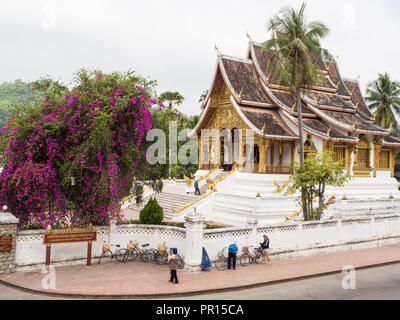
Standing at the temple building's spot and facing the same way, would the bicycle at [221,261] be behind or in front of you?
in front

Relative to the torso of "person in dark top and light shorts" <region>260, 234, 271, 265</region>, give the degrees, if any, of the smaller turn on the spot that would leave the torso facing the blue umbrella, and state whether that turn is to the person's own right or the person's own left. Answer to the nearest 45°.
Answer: approximately 45° to the person's own left

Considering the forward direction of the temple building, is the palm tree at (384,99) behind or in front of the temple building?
behind

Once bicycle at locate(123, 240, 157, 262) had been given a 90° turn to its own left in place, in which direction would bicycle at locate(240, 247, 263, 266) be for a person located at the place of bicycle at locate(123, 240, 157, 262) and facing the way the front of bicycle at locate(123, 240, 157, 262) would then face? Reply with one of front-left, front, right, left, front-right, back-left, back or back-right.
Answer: left

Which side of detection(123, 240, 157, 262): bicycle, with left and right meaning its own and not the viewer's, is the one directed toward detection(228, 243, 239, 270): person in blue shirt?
back

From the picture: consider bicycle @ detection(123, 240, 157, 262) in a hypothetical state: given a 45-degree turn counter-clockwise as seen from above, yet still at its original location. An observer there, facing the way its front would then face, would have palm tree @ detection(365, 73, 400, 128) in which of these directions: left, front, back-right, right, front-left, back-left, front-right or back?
back

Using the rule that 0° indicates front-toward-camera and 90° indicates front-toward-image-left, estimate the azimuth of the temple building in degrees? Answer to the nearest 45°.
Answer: approximately 45°

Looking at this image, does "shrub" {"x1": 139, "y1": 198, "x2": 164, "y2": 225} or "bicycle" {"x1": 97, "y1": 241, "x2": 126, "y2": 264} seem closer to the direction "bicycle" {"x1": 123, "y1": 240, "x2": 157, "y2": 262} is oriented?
the bicycle

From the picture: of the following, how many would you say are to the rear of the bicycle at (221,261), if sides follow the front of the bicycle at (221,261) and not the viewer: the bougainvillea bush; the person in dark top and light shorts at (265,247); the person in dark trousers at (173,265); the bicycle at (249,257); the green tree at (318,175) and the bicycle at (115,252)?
3

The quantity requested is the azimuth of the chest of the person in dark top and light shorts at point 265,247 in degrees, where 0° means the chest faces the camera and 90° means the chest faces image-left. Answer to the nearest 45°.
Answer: approximately 90°

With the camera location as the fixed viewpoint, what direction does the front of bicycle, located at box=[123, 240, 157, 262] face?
facing to the left of the viewer
